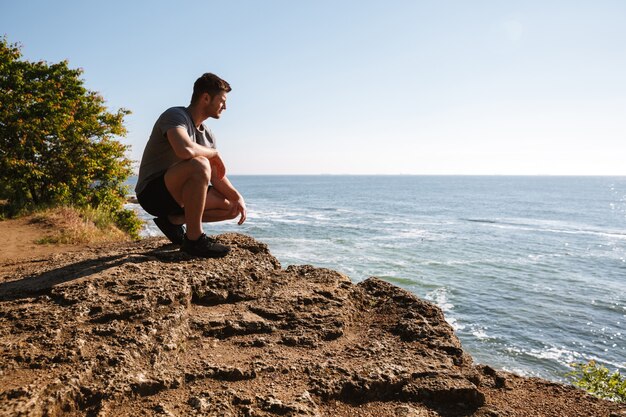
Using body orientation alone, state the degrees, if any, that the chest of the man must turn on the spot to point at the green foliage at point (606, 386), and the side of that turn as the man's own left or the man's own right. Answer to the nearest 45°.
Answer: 0° — they already face it

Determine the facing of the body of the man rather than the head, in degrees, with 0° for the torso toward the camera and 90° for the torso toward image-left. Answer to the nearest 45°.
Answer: approximately 270°

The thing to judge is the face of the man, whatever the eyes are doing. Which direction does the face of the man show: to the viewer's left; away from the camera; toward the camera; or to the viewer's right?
to the viewer's right

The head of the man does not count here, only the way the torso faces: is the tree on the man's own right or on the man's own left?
on the man's own left

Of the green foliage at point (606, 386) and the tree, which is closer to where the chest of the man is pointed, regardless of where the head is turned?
the green foliage
